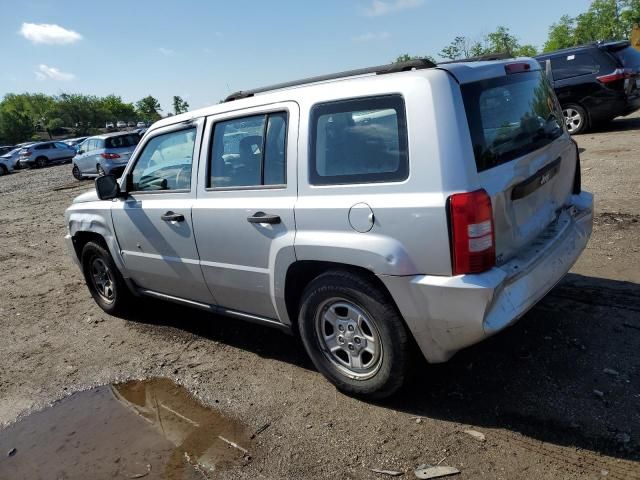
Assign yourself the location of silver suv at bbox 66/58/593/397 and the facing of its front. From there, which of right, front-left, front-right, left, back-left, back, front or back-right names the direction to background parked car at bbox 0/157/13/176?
front

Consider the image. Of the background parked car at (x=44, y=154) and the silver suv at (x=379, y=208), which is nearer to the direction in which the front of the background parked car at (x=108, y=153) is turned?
the background parked car

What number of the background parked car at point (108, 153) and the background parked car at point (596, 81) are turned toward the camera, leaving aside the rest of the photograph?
0

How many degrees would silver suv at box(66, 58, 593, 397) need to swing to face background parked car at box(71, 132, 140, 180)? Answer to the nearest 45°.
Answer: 0° — it already faces it

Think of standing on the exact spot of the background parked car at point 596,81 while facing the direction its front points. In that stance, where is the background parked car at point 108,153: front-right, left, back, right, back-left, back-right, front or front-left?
front-left

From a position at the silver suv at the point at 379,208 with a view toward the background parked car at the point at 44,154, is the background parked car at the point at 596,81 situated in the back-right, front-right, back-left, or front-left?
front-right

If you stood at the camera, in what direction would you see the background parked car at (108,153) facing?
facing away from the viewer and to the left of the viewer

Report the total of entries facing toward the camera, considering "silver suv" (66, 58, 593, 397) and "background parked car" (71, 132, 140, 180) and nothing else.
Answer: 0

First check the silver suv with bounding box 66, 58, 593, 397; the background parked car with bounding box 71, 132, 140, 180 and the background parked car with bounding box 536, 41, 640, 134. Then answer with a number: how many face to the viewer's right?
0

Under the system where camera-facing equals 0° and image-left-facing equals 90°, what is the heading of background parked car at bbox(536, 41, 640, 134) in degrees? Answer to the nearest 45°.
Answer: approximately 135°

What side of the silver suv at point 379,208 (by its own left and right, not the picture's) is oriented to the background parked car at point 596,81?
right

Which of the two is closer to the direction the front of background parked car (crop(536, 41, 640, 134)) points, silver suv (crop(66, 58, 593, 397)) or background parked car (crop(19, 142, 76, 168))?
the background parked car

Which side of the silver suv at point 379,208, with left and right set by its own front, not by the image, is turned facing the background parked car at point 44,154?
front

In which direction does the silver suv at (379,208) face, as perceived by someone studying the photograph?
facing away from the viewer and to the left of the viewer

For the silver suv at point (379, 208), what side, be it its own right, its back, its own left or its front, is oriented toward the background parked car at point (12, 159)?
front
